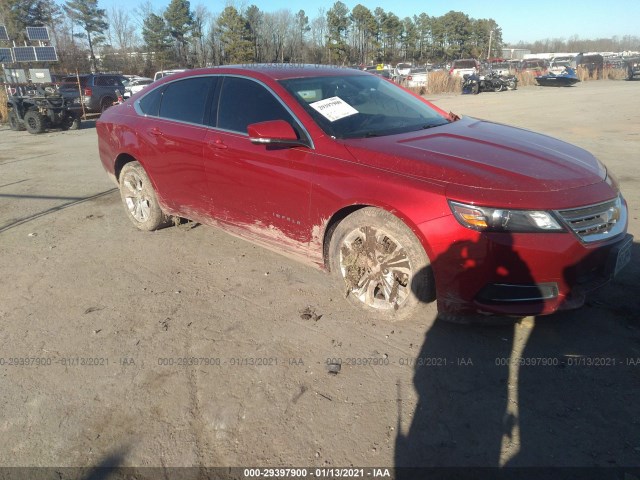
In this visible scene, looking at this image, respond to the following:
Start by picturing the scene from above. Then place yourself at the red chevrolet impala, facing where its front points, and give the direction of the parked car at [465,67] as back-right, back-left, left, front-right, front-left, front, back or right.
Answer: back-left

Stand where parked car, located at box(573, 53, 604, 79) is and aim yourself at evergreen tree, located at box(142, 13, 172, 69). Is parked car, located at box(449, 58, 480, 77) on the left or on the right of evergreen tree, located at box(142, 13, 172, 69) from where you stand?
left

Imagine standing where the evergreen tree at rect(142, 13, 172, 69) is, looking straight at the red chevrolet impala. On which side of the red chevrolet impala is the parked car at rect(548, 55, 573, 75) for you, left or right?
left

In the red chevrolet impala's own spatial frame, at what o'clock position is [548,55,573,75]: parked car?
The parked car is roughly at 8 o'clock from the red chevrolet impala.

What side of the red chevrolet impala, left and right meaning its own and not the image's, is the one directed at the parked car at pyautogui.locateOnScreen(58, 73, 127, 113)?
back

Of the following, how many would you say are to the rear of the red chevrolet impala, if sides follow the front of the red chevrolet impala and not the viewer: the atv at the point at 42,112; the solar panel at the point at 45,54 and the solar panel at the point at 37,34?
3

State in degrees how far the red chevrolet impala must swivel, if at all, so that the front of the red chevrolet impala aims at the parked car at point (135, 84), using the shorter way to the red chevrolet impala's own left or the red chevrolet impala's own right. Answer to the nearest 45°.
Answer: approximately 180°

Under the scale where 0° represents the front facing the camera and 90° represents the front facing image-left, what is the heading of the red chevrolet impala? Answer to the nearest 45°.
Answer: approximately 315°

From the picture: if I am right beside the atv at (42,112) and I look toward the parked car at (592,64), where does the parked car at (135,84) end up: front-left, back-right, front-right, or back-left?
front-left

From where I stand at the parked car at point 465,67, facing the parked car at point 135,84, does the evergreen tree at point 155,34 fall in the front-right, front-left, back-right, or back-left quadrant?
front-right

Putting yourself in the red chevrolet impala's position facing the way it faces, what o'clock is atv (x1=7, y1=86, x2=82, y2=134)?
The atv is roughly at 6 o'clock from the red chevrolet impala.

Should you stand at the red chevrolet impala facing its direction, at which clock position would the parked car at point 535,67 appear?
The parked car is roughly at 8 o'clock from the red chevrolet impala.

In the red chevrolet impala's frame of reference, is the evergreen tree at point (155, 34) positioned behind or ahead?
behind

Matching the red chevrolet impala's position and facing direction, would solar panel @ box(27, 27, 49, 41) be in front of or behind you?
behind

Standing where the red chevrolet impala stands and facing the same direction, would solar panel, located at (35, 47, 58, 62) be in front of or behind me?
behind
